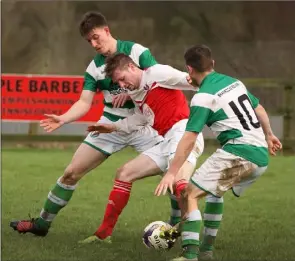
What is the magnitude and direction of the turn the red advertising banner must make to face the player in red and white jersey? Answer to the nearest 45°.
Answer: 0° — it already faces them

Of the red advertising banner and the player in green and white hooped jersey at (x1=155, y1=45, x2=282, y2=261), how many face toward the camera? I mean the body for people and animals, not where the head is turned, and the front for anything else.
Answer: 1

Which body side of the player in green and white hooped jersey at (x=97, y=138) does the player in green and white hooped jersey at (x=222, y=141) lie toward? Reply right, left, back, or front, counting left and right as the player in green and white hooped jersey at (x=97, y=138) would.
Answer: left

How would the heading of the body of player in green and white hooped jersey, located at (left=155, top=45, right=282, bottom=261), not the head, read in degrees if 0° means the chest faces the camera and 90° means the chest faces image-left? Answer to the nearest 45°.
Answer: approximately 135°

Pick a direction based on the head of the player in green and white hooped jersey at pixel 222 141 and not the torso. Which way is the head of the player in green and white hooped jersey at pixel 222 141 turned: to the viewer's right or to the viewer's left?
to the viewer's left

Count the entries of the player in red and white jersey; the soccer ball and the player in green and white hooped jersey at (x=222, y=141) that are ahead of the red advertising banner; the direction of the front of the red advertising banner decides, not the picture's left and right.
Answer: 3
